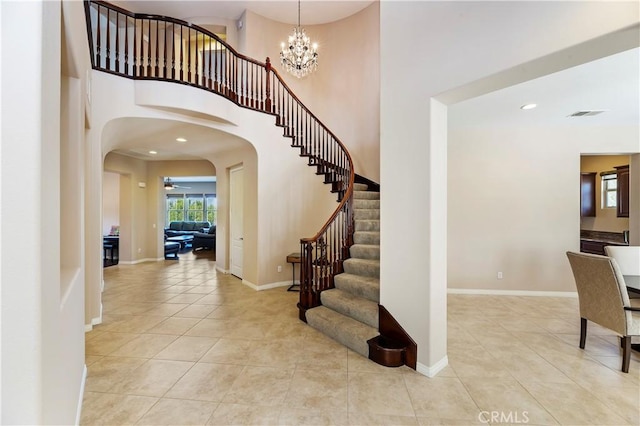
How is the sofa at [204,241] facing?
to the viewer's left

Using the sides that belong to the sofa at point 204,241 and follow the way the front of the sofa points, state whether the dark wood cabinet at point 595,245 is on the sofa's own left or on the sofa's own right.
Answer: on the sofa's own left

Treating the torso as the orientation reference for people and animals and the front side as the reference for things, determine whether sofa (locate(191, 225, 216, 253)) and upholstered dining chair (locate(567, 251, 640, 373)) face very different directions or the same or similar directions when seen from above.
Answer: very different directions

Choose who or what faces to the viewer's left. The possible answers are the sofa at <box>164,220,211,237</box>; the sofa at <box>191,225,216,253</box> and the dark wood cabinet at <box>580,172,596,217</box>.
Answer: the sofa at <box>191,225,216,253</box>

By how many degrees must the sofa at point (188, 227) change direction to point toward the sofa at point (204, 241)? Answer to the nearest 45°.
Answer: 0° — it already faces it

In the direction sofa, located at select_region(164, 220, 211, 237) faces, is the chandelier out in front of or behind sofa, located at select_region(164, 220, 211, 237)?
in front

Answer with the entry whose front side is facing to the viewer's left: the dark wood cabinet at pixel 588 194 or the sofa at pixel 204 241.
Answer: the sofa

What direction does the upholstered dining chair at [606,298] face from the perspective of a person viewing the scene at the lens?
facing away from the viewer and to the right of the viewer

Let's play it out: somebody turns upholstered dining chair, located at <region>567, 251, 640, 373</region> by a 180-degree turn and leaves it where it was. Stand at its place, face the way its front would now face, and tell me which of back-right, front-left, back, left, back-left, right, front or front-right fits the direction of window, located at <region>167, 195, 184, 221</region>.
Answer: front-right

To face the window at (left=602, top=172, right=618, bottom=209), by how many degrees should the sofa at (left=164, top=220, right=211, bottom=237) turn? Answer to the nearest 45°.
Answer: approximately 45° to its left

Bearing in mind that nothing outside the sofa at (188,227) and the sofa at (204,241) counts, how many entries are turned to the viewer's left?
1

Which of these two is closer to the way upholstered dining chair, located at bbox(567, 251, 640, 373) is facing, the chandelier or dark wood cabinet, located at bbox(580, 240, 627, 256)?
the dark wood cabinet

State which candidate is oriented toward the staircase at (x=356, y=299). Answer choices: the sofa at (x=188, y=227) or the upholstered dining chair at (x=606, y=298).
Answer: the sofa

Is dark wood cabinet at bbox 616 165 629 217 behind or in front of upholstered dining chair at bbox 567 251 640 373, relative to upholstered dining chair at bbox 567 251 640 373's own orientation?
in front

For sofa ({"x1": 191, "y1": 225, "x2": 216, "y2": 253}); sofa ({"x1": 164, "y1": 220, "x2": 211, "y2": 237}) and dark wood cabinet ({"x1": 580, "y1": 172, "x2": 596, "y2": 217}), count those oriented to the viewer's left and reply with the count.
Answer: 1
